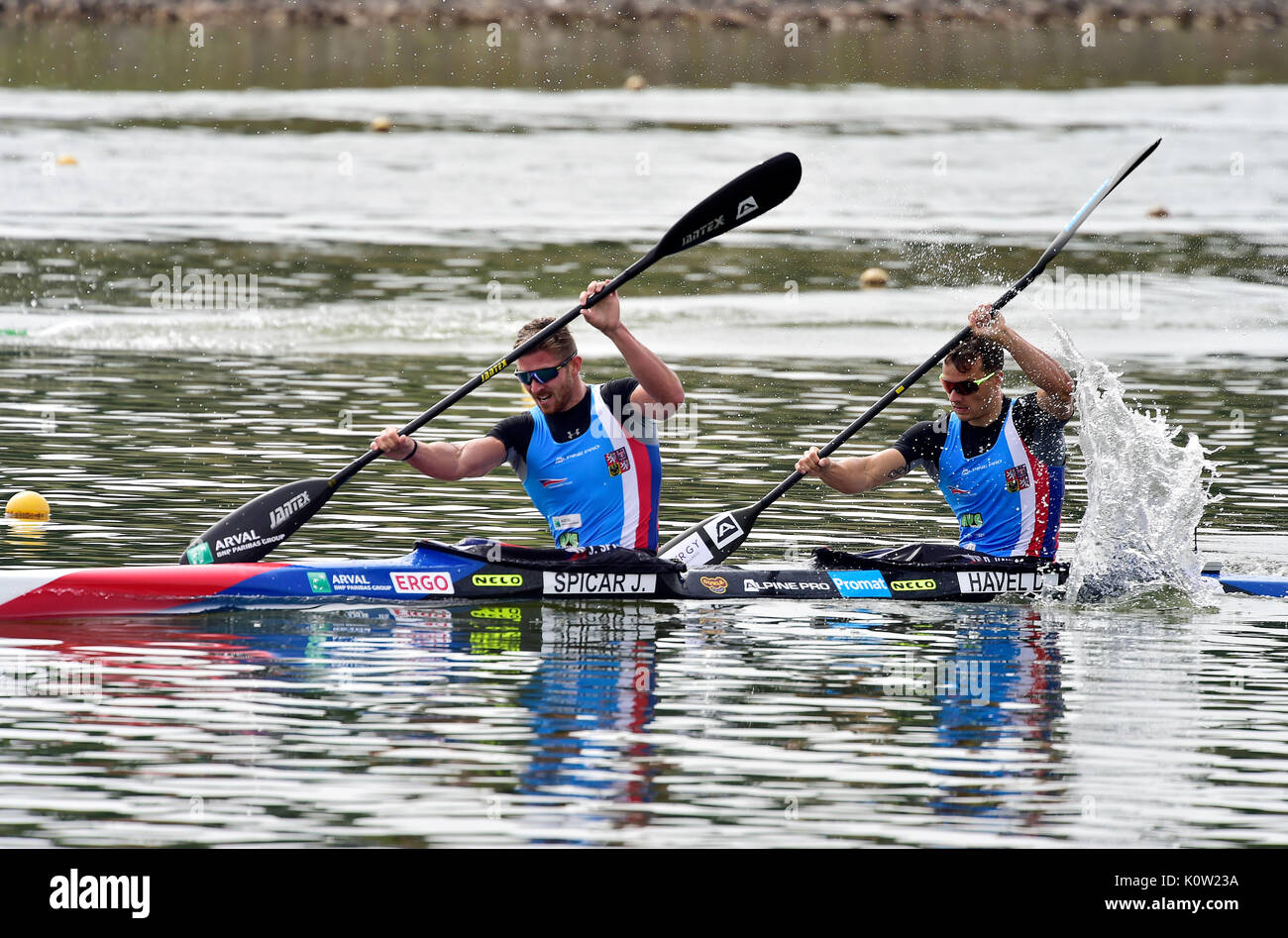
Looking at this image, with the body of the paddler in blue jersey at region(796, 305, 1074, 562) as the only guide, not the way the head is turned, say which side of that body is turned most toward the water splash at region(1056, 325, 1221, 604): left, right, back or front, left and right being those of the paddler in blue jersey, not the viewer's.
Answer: back

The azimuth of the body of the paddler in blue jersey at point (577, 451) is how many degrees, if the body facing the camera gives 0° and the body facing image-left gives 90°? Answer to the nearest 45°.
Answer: approximately 45°

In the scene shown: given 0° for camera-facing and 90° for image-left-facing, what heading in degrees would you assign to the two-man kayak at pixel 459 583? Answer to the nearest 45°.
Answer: approximately 90°

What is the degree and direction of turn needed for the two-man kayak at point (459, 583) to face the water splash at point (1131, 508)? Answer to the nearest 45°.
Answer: approximately 180°

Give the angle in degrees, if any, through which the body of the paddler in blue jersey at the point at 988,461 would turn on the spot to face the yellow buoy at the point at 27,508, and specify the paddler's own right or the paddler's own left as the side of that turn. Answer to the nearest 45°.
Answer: approximately 45° to the paddler's own right

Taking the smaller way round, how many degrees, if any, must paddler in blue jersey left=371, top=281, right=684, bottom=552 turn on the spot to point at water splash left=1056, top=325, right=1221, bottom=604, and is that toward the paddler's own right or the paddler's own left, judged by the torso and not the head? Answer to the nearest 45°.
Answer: approximately 135° to the paddler's own left

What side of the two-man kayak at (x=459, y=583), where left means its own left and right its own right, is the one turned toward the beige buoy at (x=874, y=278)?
right
